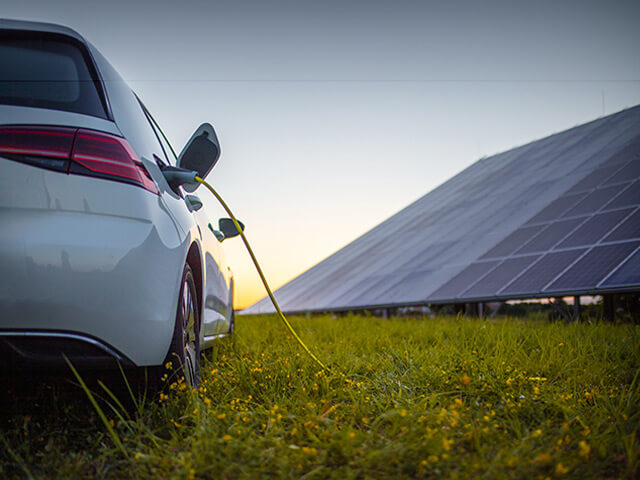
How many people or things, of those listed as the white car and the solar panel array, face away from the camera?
1

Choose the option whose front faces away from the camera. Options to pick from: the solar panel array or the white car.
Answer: the white car

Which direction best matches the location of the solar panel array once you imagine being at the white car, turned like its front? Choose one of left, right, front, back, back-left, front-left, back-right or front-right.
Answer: front-right

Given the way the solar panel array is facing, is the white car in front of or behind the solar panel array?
in front

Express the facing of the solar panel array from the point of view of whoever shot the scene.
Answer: facing the viewer and to the left of the viewer

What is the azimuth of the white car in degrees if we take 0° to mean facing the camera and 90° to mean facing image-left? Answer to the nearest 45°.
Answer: approximately 180°
